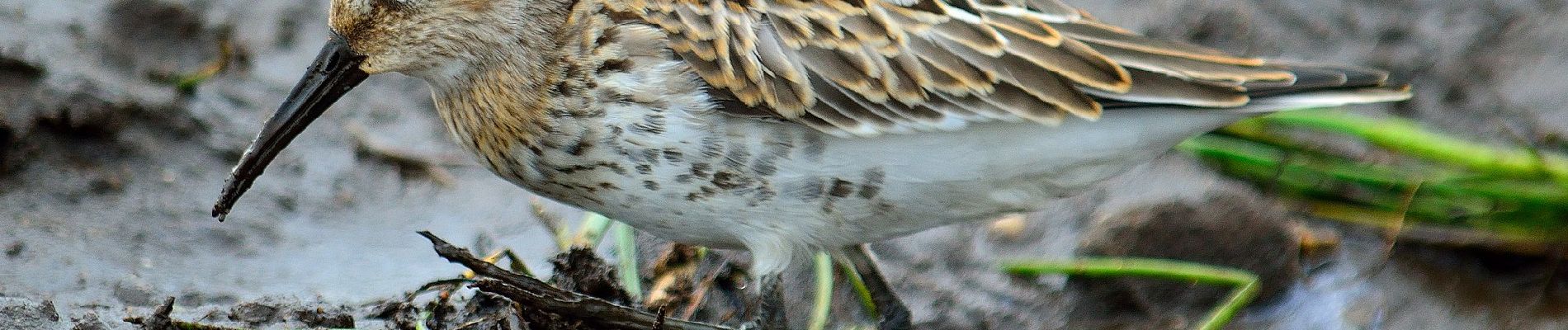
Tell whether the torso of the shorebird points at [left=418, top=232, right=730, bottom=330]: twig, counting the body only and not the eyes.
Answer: yes

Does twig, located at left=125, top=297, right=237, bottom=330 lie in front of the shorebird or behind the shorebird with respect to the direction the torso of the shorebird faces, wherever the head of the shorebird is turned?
in front

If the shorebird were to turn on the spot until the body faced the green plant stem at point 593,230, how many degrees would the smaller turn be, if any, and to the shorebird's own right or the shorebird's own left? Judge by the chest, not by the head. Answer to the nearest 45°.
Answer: approximately 45° to the shorebird's own right

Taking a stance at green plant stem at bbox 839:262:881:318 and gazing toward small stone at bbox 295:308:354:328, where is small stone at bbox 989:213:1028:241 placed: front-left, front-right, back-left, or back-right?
back-right

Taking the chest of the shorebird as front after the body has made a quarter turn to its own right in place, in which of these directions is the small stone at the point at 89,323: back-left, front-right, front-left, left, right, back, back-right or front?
left

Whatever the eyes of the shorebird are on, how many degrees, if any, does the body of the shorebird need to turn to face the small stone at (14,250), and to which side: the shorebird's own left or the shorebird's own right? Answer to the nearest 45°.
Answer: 0° — it already faces it

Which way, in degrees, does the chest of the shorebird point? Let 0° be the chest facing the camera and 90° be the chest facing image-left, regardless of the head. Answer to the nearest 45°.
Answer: approximately 90°

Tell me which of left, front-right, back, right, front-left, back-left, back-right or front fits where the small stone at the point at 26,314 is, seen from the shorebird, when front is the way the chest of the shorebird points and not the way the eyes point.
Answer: front

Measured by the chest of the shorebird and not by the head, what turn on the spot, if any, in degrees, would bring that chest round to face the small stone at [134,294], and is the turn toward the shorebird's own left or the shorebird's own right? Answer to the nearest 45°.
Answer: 0° — it already faces it

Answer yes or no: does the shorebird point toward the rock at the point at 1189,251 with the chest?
no

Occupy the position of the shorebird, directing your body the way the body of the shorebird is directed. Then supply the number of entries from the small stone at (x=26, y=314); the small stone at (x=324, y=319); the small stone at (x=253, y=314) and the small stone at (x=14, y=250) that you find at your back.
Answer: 0

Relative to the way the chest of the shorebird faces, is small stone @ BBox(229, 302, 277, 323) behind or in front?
in front
